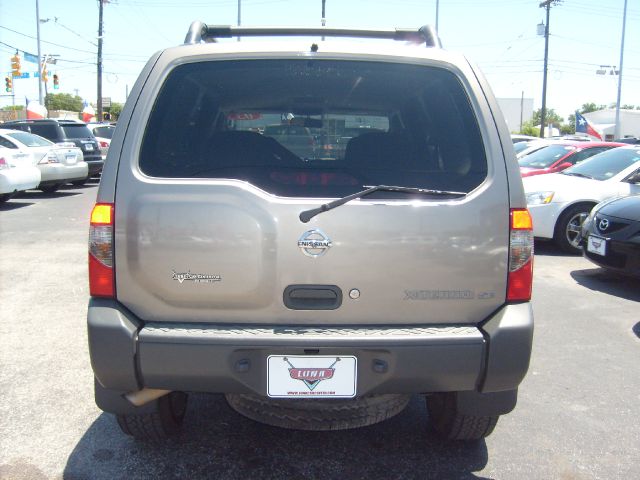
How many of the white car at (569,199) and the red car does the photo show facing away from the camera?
0

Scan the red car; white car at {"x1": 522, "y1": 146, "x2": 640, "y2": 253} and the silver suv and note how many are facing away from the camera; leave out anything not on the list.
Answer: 1

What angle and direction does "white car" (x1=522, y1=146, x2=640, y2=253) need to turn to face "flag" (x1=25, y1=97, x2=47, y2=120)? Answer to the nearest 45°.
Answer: approximately 90° to its right

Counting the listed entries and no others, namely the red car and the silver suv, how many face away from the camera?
1

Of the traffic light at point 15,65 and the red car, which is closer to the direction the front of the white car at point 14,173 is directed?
the traffic light

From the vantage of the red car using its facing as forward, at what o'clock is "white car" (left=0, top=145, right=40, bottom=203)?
The white car is roughly at 1 o'clock from the red car.

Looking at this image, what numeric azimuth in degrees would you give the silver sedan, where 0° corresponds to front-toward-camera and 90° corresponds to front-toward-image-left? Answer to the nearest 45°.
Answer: approximately 135°

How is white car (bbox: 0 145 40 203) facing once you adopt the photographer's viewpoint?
facing away from the viewer and to the left of the viewer

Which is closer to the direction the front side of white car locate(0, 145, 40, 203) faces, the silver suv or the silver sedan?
the silver sedan

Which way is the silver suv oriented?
away from the camera

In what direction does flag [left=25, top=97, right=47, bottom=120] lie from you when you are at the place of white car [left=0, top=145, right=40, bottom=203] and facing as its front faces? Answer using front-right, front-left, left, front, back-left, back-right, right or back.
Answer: front-right
